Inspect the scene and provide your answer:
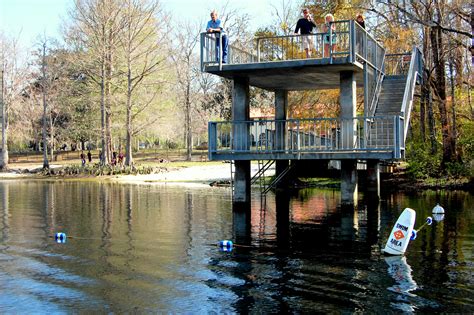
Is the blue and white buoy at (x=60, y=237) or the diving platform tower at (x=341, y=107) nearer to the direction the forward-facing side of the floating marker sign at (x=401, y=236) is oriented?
the blue and white buoy

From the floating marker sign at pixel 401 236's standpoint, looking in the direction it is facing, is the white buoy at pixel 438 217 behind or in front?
behind

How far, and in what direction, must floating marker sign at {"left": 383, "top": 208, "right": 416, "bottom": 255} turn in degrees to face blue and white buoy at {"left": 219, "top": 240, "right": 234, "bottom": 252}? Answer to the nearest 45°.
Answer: approximately 90° to its right

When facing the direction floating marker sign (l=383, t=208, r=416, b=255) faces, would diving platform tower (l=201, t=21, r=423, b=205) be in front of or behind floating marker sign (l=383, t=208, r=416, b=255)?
behind

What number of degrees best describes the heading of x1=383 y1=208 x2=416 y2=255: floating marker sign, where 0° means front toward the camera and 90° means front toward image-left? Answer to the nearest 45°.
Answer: approximately 0°

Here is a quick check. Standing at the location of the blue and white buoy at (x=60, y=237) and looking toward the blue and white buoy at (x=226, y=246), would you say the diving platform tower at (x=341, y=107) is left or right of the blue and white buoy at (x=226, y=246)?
left

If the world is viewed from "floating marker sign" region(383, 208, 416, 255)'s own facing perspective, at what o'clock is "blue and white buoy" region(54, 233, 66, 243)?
The blue and white buoy is roughly at 3 o'clock from the floating marker sign.

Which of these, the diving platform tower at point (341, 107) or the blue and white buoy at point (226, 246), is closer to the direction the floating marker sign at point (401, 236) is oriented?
the blue and white buoy
